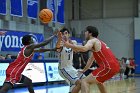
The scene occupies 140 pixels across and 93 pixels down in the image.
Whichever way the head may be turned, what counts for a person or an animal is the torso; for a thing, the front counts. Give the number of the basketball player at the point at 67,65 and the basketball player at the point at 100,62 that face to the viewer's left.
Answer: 1

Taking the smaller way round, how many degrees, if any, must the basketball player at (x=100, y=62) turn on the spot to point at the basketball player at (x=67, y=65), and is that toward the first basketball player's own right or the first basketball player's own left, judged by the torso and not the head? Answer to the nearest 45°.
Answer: approximately 45° to the first basketball player's own right

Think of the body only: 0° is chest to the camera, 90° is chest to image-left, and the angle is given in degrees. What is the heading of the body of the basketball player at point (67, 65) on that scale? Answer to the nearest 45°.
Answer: approximately 315°

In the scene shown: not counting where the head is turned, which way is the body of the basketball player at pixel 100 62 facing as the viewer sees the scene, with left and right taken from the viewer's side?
facing to the left of the viewer
